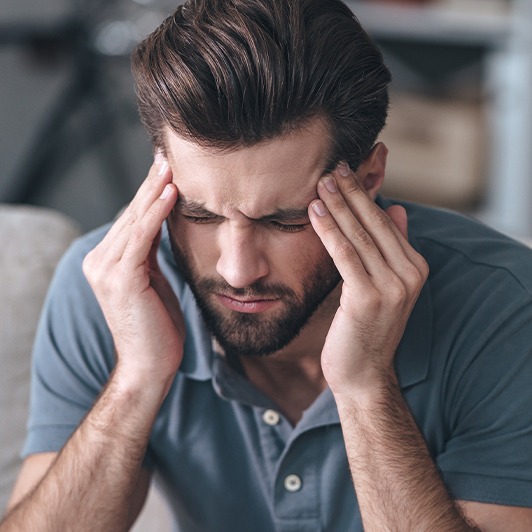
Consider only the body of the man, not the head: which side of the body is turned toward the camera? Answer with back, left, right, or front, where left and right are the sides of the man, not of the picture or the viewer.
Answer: front

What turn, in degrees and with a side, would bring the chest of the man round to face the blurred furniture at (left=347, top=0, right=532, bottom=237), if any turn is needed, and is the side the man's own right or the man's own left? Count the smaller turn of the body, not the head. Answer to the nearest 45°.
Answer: approximately 180°
